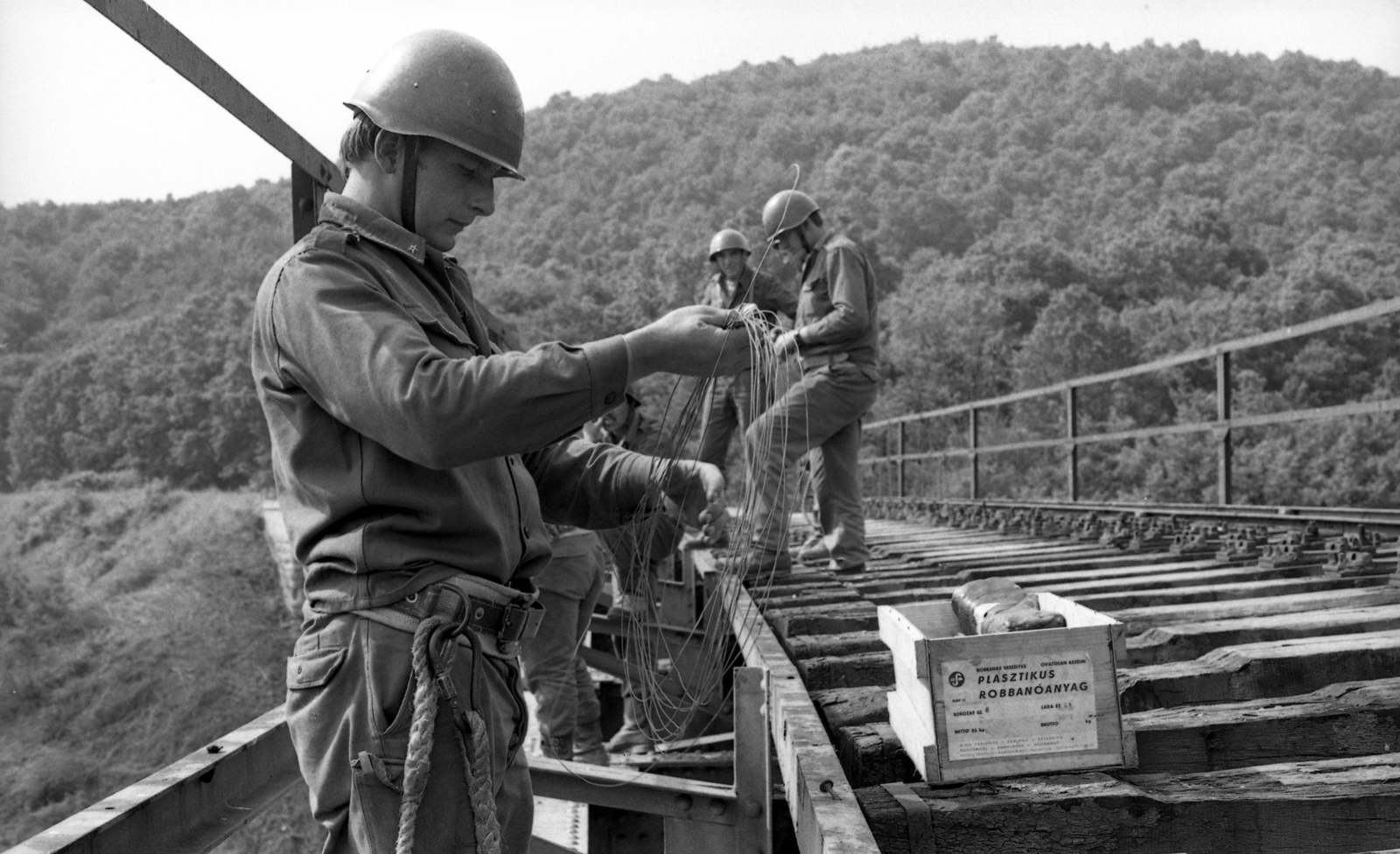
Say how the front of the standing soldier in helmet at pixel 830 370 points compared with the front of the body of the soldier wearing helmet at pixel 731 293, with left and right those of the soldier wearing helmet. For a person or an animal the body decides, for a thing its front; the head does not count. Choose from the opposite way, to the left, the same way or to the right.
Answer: to the right

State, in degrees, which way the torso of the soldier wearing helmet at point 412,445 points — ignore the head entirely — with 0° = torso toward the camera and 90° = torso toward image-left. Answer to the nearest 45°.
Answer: approximately 270°

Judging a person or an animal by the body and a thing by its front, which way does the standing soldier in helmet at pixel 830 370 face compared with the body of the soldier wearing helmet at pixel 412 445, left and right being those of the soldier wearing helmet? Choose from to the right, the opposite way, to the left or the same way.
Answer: the opposite way

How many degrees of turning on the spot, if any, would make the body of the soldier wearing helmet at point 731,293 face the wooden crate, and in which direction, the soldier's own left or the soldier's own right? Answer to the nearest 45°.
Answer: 0° — they already face it

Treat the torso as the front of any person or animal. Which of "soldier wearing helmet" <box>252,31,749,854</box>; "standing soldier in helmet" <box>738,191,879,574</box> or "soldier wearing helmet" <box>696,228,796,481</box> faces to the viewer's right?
"soldier wearing helmet" <box>252,31,749,854</box>

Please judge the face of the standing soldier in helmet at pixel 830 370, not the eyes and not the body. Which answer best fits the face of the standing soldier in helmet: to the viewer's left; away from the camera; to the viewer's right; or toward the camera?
to the viewer's left

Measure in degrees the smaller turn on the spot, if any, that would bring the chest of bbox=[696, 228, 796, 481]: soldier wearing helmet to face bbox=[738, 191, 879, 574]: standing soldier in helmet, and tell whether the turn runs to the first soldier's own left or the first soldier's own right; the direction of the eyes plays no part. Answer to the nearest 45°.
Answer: approximately 45° to the first soldier's own left

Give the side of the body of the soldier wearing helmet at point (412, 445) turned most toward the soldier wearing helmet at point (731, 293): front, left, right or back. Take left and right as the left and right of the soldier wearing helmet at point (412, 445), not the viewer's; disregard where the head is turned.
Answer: left

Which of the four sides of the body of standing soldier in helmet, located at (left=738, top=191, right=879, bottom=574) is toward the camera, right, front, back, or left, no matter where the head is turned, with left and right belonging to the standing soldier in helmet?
left

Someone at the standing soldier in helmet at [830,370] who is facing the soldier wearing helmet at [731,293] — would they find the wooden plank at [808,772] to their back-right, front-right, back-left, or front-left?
back-left

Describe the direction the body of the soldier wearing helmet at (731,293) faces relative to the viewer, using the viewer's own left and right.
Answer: facing the viewer

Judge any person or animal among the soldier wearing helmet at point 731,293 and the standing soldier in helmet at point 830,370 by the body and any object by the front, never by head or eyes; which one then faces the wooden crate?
the soldier wearing helmet

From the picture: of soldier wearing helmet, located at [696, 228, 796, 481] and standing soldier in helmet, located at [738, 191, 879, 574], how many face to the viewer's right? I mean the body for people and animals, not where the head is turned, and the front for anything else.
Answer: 0

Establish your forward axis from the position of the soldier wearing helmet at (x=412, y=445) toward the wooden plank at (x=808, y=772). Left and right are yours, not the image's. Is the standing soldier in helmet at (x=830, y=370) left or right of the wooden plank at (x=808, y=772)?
left

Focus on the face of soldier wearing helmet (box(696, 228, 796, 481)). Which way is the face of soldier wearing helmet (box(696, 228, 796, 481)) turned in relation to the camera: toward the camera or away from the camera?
toward the camera

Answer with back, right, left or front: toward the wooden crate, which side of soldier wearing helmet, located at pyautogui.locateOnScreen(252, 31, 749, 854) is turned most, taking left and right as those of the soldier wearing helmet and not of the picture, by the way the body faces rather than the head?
front

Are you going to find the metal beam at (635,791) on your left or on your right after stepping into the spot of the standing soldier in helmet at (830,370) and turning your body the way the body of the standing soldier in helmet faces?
on your left
